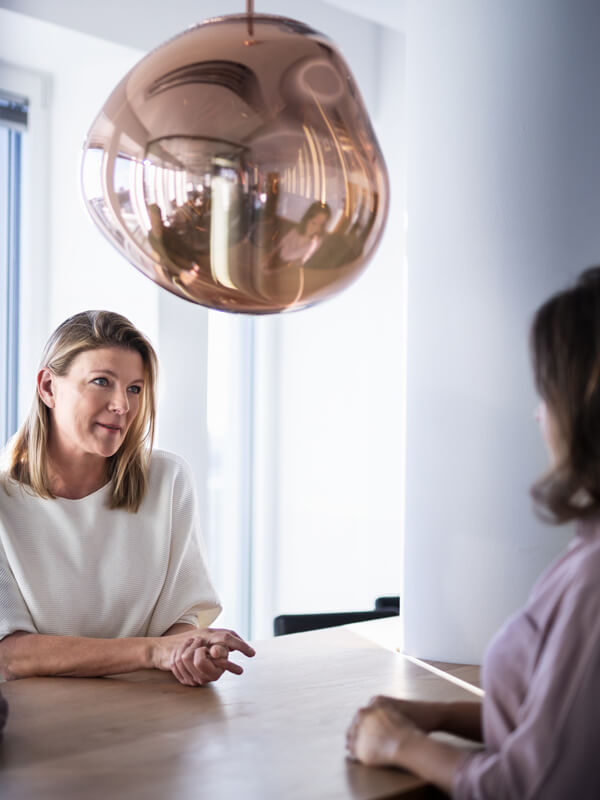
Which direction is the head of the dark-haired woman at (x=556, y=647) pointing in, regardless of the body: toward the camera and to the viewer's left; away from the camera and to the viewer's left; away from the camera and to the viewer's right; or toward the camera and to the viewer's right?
away from the camera and to the viewer's left

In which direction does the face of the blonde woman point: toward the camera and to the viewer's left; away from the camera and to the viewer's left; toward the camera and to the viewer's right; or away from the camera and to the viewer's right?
toward the camera and to the viewer's right

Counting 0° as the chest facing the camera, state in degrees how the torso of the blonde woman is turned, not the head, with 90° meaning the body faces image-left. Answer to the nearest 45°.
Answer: approximately 315°

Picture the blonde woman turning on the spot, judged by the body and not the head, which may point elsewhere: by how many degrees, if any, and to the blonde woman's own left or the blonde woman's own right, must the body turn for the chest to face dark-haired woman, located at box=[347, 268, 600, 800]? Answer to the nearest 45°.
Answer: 0° — they already face them

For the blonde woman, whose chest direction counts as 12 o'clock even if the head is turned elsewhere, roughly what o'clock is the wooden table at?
The wooden table is roughly at 1 o'clock from the blonde woman.

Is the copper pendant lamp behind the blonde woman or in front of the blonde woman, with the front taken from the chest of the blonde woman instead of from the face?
in front
